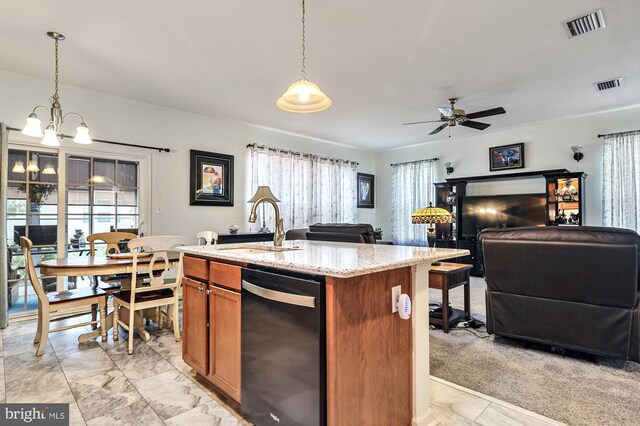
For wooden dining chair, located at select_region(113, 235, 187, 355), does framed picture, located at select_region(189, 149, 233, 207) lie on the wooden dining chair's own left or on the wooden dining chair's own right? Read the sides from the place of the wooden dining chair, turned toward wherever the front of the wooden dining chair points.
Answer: on the wooden dining chair's own right

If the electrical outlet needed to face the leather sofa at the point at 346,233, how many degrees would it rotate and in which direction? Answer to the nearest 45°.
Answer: approximately 135° to its left

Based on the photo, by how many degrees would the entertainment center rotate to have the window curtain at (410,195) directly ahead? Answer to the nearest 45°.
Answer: approximately 90° to its right

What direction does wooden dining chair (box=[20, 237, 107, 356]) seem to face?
to the viewer's right

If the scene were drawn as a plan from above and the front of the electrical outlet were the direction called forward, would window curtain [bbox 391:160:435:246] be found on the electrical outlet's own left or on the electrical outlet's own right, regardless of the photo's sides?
on the electrical outlet's own left

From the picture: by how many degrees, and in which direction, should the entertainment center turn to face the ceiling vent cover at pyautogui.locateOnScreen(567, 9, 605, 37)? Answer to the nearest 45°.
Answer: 0° — it already faces it

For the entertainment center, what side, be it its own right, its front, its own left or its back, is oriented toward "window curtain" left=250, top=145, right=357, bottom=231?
right

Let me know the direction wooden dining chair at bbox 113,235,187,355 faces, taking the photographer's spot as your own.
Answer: facing away from the viewer and to the left of the viewer
